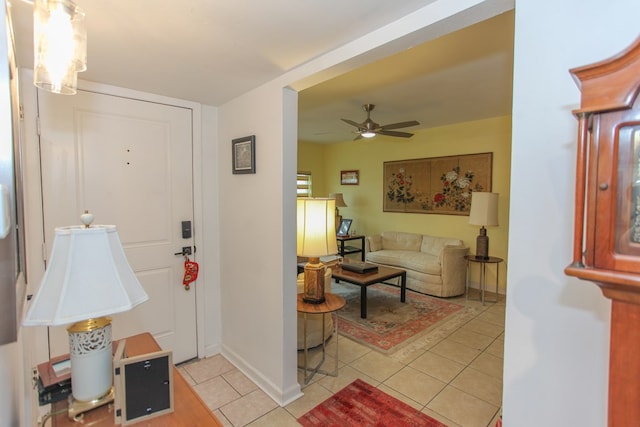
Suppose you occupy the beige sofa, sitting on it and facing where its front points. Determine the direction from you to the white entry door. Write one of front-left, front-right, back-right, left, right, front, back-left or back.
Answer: front

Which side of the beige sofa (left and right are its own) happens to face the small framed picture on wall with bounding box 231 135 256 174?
front

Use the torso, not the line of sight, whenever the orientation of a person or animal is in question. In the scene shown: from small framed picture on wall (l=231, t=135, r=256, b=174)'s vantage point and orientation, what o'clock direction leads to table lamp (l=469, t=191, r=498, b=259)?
The table lamp is roughly at 7 o'clock from the small framed picture on wall.

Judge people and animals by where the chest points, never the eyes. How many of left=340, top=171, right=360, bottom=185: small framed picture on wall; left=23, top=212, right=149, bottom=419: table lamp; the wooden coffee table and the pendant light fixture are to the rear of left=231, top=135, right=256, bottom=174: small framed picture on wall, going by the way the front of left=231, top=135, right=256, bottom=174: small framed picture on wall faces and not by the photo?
2

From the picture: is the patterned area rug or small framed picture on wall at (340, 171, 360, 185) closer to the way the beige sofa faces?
the patterned area rug

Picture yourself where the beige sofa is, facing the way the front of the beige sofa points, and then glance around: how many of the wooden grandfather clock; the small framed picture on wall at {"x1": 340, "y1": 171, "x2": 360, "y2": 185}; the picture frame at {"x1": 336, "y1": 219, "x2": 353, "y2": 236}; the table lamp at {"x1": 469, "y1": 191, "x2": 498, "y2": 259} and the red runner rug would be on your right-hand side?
2

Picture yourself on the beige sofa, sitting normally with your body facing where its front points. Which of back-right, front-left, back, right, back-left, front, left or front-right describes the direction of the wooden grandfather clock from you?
front-left

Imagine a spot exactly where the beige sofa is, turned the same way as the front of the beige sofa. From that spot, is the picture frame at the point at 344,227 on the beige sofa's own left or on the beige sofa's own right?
on the beige sofa's own right

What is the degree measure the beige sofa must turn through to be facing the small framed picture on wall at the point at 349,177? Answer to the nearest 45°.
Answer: approximately 90° to its right

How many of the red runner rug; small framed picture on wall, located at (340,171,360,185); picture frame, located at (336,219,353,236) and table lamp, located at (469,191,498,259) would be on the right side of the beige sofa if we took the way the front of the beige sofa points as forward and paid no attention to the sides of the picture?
2

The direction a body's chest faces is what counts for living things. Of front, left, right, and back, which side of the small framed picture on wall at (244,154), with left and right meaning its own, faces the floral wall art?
back

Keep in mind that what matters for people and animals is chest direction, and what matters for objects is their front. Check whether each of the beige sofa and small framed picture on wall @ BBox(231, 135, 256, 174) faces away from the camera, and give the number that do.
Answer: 0

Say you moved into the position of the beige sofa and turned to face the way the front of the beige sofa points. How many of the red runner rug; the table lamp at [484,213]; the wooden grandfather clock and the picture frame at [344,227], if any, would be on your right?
1

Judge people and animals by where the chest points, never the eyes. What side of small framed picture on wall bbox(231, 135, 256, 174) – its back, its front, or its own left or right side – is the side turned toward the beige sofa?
back
